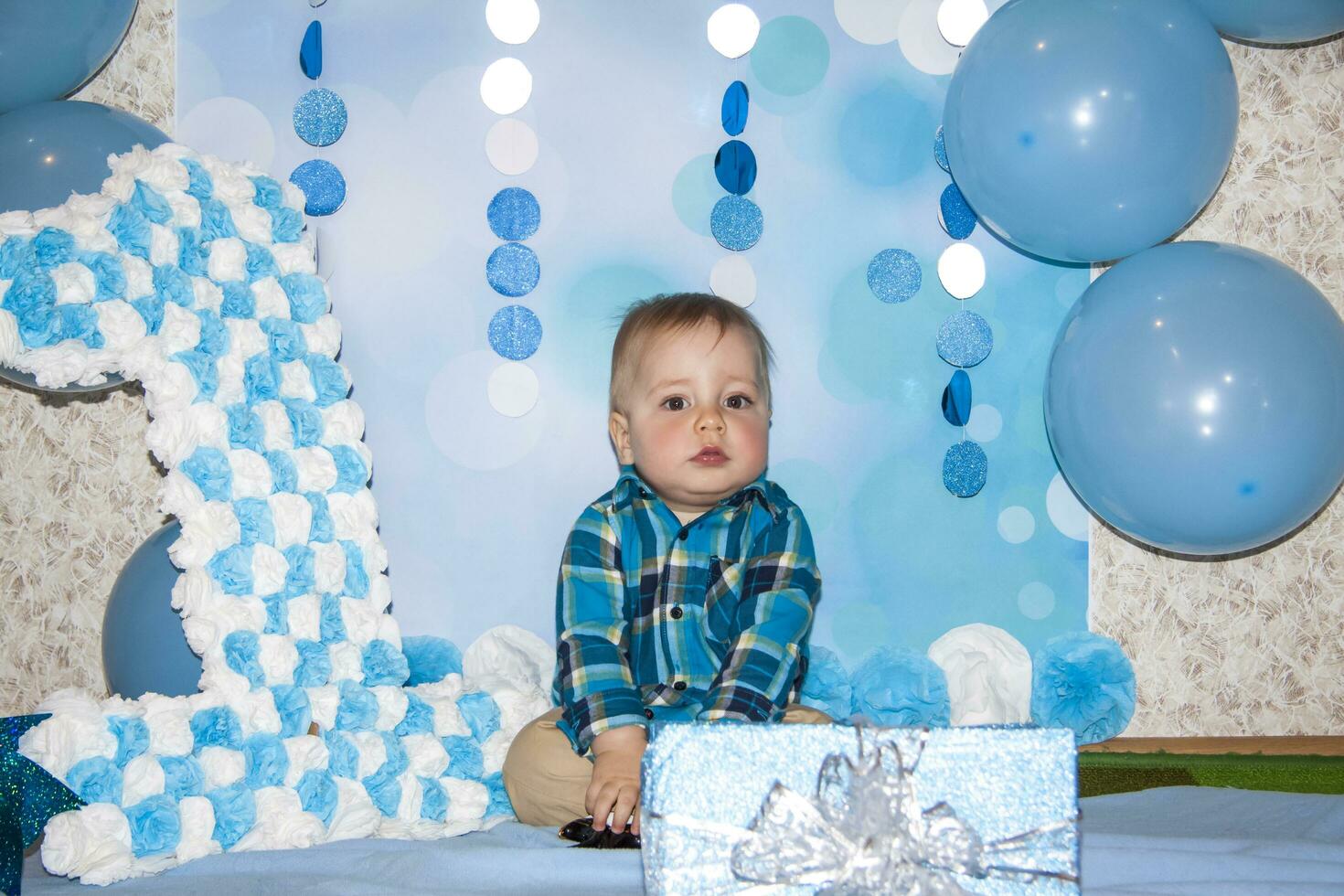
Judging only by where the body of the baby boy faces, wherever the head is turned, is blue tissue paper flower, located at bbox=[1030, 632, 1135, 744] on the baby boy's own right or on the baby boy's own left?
on the baby boy's own left

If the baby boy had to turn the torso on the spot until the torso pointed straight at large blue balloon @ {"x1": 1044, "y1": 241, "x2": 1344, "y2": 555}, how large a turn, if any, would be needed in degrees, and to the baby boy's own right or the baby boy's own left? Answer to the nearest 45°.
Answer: approximately 90° to the baby boy's own left

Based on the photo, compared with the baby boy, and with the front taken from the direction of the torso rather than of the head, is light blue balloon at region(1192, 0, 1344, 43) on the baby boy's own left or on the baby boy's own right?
on the baby boy's own left

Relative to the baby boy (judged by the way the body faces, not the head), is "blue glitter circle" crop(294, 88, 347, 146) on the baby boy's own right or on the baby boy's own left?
on the baby boy's own right

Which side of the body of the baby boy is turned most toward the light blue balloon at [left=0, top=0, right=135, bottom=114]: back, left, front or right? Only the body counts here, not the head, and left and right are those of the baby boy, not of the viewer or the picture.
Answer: right

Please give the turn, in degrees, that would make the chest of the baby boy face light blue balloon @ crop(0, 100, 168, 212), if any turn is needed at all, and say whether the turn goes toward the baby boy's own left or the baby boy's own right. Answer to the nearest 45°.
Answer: approximately 90° to the baby boy's own right

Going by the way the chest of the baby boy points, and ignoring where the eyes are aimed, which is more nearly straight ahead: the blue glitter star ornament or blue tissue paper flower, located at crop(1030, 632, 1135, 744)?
the blue glitter star ornament

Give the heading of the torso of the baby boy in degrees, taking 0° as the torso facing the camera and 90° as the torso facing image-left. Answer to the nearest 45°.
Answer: approximately 0°
